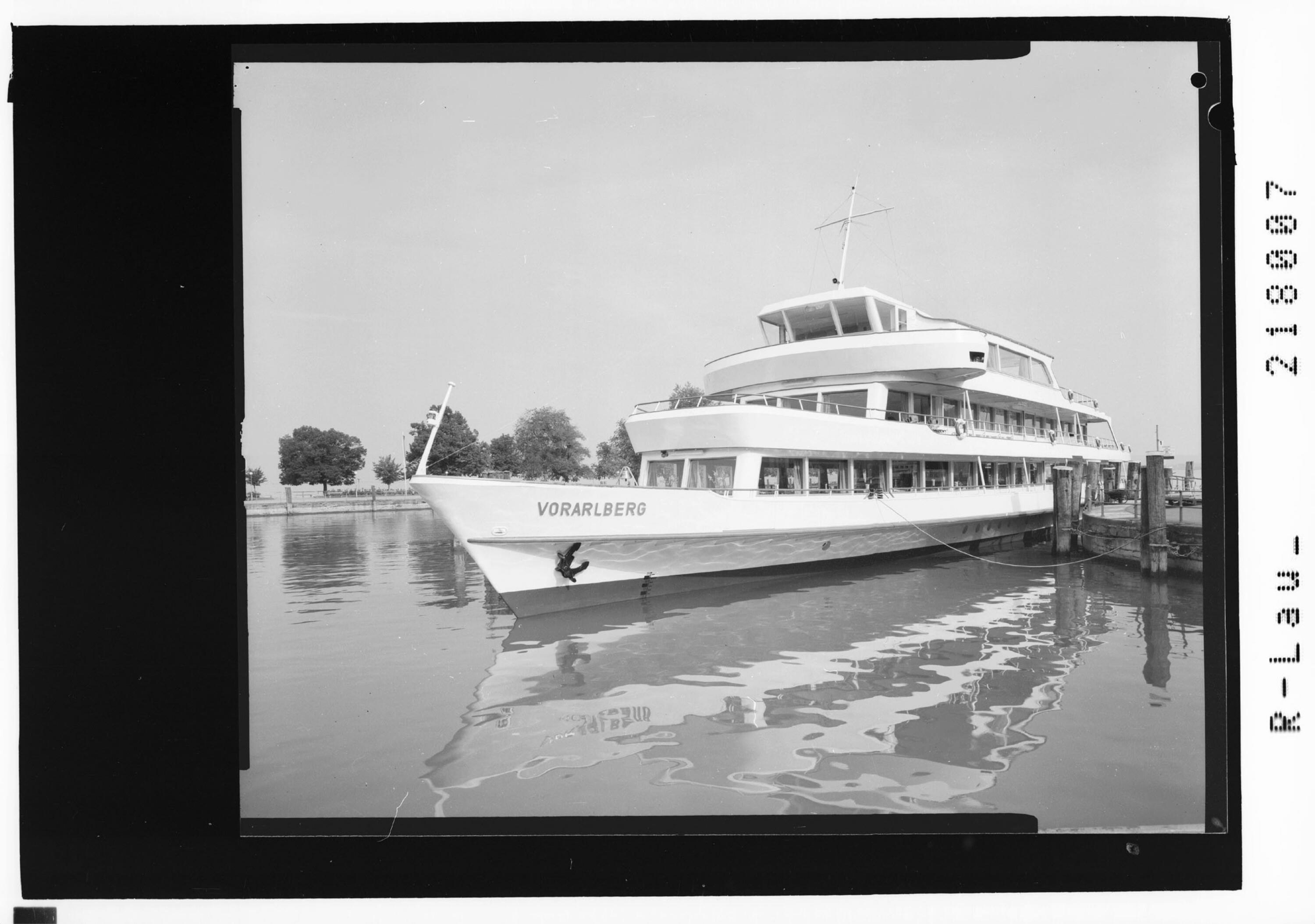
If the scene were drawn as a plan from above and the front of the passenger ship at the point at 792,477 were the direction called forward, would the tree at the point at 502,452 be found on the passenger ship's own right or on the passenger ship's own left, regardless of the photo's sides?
on the passenger ship's own right

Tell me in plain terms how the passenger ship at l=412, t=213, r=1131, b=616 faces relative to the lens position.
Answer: facing the viewer and to the left of the viewer

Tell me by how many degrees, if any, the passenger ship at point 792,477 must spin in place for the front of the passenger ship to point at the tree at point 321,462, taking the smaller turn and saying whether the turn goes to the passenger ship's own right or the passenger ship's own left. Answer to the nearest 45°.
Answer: approximately 90° to the passenger ship's own right

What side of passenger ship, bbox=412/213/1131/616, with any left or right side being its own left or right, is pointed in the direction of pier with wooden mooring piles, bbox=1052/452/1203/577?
back
